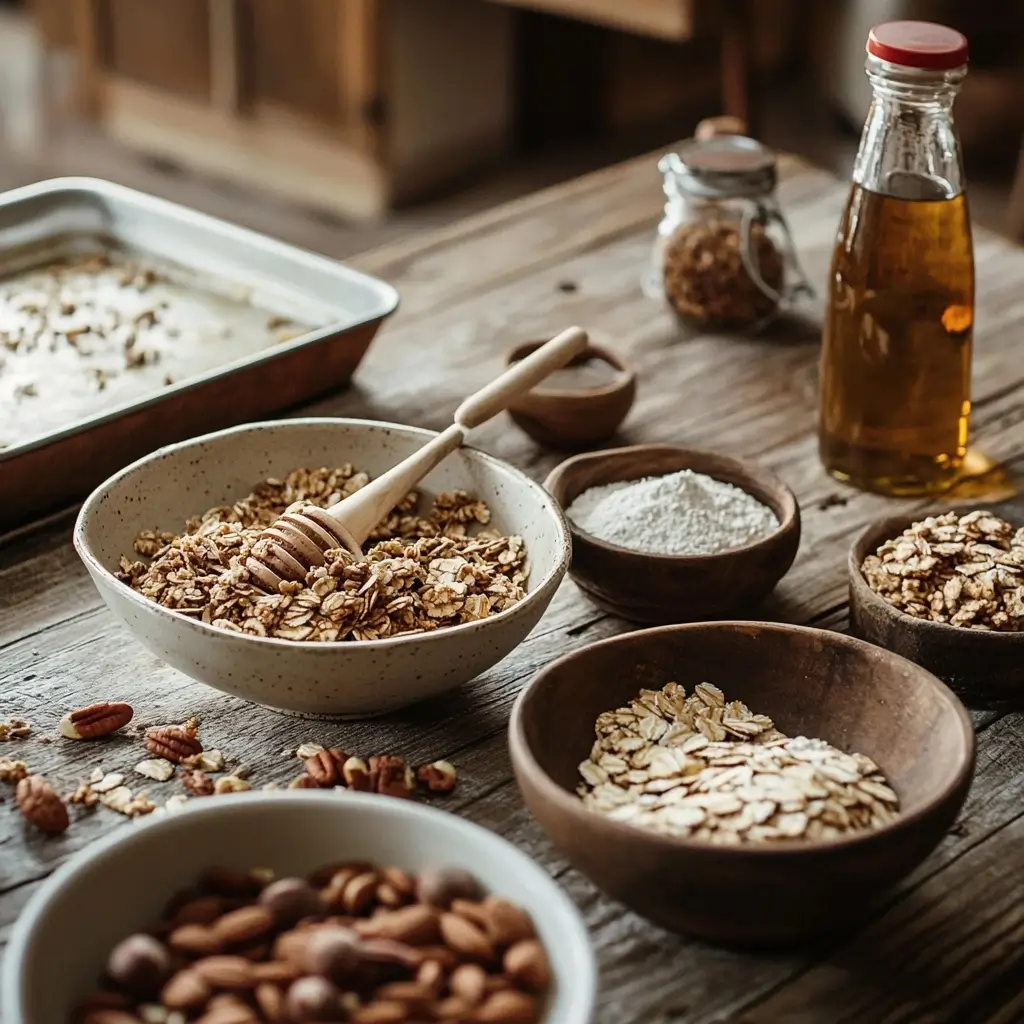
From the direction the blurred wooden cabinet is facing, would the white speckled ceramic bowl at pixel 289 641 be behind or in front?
in front

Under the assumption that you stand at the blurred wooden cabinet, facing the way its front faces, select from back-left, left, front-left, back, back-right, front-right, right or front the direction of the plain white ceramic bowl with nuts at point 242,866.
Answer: front-left

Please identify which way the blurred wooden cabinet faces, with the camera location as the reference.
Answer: facing the viewer and to the left of the viewer

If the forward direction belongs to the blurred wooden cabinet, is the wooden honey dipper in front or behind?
in front

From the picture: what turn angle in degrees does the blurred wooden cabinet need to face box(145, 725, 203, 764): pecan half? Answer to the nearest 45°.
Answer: approximately 45° to its left

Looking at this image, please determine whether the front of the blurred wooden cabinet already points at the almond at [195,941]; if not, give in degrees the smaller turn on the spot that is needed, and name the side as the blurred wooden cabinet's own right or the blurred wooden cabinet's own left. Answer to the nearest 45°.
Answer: approximately 45° to the blurred wooden cabinet's own left

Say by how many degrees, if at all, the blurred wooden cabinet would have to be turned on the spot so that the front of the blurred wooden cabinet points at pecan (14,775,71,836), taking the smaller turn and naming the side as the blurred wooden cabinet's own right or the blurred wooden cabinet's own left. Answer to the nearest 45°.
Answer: approximately 45° to the blurred wooden cabinet's own left

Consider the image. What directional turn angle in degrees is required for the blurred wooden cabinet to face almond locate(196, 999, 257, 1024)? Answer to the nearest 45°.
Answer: approximately 45° to its left

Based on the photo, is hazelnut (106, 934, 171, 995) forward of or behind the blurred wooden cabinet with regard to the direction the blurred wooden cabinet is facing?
forward

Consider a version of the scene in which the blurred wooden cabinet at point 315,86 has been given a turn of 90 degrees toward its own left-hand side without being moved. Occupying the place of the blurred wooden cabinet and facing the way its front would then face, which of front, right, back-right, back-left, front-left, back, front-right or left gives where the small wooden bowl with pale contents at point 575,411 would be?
front-right

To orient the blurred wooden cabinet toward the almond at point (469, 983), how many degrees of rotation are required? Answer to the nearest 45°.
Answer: approximately 45° to its left

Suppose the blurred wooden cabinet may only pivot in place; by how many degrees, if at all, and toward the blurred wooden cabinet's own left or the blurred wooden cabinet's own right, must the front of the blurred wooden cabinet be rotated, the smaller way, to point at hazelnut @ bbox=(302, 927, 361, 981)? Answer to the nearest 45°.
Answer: approximately 45° to the blurred wooden cabinet's own left

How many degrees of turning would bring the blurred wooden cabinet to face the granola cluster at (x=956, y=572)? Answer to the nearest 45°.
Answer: approximately 45° to its left
